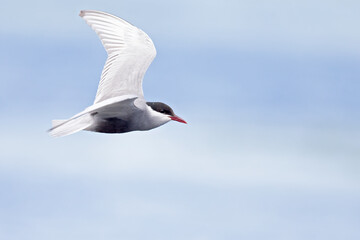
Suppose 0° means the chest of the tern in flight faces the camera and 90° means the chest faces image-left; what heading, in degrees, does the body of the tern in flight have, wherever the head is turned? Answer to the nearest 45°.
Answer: approximately 270°
